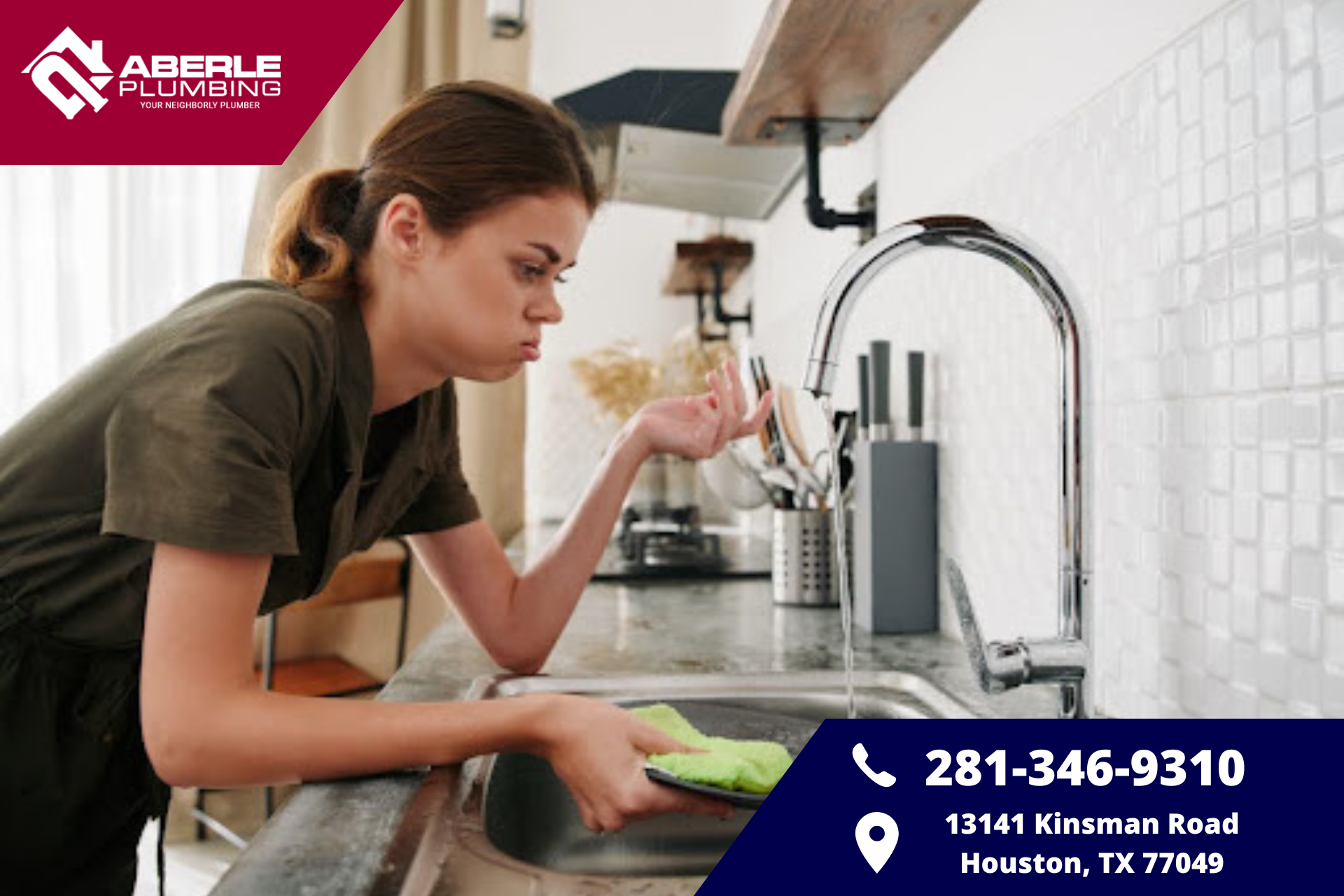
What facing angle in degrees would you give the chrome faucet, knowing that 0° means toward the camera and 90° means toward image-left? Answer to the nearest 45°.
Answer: approximately 90°

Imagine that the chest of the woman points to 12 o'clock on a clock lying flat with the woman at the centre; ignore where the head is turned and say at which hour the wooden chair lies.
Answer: The wooden chair is roughly at 9 o'clock from the woman.

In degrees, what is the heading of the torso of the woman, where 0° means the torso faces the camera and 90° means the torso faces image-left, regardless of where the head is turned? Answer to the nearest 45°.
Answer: approximately 270°

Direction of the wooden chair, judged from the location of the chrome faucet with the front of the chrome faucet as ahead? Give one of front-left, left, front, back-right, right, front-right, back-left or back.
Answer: front-right

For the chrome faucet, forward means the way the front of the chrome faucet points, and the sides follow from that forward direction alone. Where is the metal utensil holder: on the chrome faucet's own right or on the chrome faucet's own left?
on the chrome faucet's own right

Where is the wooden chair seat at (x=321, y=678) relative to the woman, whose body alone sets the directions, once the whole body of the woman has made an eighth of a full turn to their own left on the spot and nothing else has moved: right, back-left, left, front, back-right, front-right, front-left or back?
front-left

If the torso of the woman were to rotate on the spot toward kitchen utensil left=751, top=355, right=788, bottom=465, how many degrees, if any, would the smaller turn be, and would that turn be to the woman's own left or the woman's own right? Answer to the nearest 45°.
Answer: approximately 45° to the woman's own left

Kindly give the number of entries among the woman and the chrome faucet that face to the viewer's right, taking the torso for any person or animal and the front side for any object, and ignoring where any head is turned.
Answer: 1

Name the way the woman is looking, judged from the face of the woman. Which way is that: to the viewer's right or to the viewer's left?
to the viewer's right
